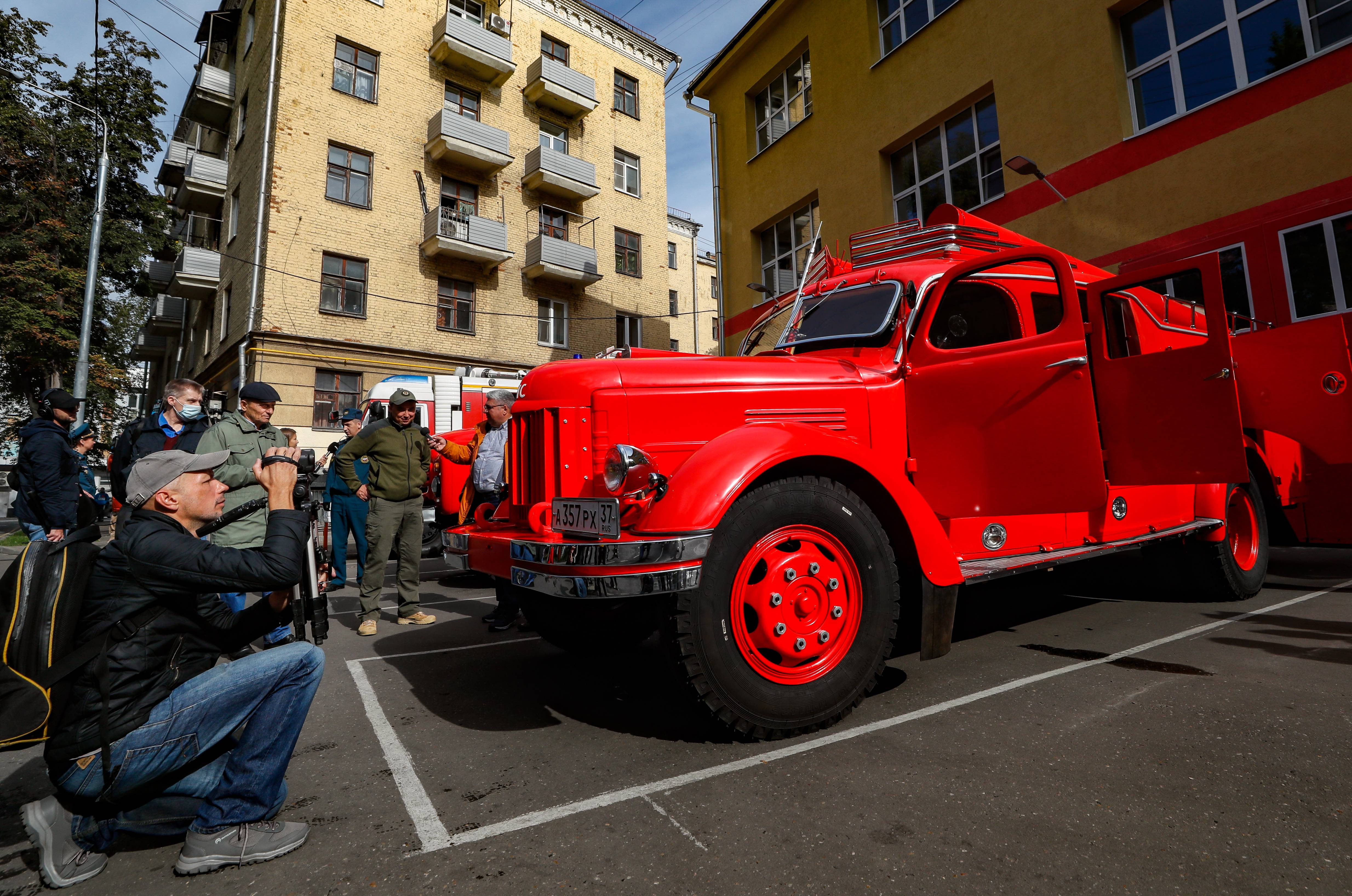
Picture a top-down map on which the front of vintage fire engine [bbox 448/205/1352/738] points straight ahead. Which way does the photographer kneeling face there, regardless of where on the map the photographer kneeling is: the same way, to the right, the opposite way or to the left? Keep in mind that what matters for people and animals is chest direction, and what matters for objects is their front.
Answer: the opposite way

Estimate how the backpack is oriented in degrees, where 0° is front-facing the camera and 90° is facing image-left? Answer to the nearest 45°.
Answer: approximately 90°

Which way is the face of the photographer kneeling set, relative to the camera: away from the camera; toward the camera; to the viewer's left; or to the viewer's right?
to the viewer's right

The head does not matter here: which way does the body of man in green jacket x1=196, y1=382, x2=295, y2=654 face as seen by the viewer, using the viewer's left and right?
facing the viewer and to the right of the viewer

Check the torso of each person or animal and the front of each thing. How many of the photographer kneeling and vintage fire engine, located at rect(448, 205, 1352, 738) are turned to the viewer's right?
1

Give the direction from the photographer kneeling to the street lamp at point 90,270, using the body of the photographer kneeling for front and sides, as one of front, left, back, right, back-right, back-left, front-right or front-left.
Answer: left

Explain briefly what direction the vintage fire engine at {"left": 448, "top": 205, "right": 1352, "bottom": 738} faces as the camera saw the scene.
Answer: facing the viewer and to the left of the viewer

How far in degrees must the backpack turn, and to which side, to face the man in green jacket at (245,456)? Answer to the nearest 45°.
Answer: approximately 90° to its right

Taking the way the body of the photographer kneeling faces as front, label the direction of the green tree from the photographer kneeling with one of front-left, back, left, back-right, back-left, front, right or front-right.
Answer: left

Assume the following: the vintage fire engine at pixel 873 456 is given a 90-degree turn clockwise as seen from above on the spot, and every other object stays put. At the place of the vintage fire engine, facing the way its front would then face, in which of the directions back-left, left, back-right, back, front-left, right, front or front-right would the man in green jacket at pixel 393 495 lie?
front-left

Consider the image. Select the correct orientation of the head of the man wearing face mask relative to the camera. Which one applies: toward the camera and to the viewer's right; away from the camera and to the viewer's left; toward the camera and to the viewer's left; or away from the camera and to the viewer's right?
toward the camera and to the viewer's right

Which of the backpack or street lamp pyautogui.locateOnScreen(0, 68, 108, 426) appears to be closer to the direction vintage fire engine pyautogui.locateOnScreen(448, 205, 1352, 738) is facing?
the backpack

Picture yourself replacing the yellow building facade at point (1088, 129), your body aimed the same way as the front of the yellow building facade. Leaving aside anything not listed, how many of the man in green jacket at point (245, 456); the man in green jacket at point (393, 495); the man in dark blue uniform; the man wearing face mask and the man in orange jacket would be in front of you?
5

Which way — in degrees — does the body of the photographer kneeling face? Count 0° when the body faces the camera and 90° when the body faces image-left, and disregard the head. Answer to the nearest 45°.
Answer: approximately 270°
